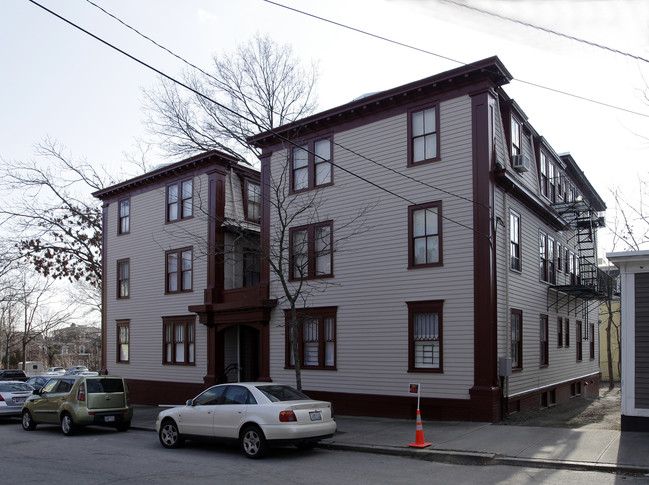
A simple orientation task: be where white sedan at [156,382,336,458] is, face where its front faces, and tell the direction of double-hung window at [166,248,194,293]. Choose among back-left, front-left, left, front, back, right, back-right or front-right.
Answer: front-right

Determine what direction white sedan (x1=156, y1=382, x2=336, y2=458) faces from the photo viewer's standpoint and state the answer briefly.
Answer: facing away from the viewer and to the left of the viewer

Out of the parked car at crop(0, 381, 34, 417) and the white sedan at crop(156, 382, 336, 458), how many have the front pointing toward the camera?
0

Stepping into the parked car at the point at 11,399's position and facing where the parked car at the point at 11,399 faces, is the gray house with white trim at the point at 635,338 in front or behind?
behind

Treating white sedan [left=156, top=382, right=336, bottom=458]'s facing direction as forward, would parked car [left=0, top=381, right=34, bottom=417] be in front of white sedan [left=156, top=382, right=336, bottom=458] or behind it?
in front

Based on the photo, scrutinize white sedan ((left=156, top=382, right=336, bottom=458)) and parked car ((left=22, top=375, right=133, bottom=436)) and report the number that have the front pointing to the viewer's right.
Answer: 0

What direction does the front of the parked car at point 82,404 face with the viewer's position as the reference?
facing away from the viewer and to the left of the viewer

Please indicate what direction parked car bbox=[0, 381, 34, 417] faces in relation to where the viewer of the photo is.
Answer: facing away from the viewer and to the left of the viewer
